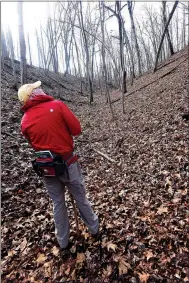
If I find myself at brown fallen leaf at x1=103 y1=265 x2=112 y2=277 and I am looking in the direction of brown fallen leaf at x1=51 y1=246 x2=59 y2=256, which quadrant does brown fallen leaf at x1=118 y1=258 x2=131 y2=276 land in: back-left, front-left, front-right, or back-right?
back-right

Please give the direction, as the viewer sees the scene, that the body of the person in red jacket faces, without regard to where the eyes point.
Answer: away from the camera

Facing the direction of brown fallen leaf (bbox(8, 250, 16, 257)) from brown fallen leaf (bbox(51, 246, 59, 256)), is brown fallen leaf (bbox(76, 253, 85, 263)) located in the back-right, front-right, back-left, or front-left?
back-left
